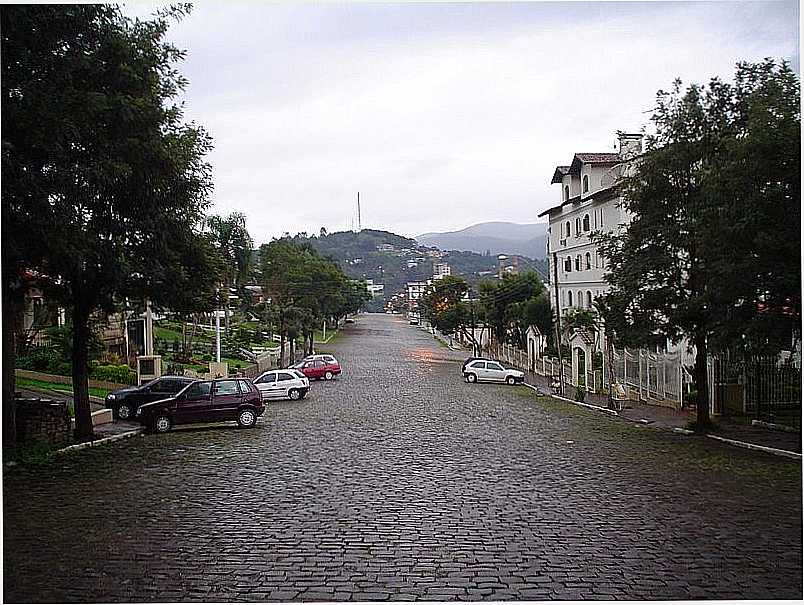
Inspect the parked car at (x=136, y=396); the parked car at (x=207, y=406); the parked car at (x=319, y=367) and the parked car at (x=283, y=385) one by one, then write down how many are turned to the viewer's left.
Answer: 4

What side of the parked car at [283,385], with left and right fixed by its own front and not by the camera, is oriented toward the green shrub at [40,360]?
front

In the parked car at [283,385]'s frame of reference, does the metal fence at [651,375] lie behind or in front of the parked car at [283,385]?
behind

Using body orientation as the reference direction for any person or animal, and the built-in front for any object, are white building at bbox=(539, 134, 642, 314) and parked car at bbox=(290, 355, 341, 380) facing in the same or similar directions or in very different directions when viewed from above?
same or similar directions

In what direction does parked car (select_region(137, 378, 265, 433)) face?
to the viewer's left

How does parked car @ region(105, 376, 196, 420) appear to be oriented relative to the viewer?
to the viewer's left

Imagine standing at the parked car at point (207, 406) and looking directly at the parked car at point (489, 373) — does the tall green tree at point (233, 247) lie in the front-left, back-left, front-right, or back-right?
front-left

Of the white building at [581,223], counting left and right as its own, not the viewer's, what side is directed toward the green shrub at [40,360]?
front

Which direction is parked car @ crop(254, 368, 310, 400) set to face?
to the viewer's left

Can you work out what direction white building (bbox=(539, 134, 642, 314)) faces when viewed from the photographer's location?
facing the viewer and to the left of the viewer

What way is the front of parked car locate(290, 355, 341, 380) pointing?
to the viewer's left

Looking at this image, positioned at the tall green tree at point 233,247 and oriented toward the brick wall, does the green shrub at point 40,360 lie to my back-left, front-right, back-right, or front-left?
front-right
